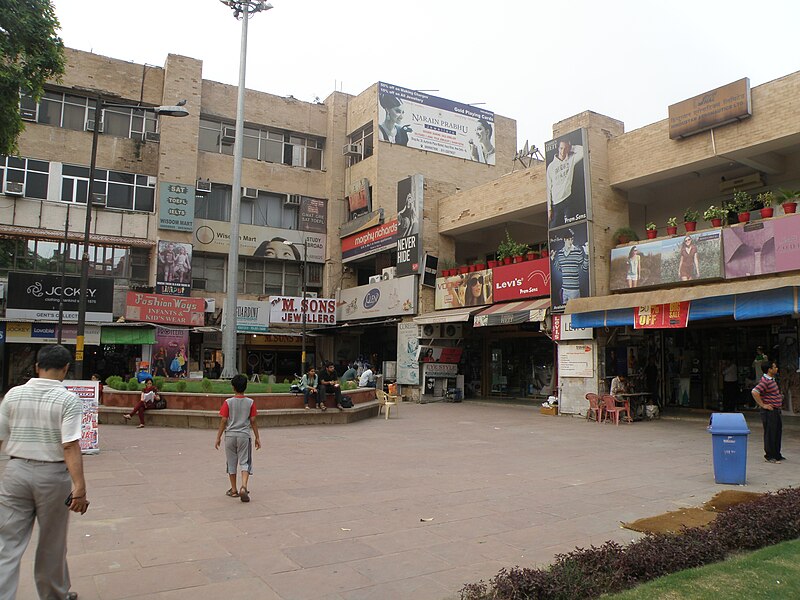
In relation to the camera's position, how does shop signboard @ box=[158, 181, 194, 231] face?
facing the viewer

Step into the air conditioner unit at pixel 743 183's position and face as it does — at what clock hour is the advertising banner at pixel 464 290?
The advertising banner is roughly at 2 o'clock from the air conditioner unit.

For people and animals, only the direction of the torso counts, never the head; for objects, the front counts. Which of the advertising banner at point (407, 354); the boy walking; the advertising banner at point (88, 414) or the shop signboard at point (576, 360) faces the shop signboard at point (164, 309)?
the boy walking

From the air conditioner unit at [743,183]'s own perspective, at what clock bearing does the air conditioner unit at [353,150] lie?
the air conditioner unit at [353,150] is roughly at 2 o'clock from the air conditioner unit at [743,183].

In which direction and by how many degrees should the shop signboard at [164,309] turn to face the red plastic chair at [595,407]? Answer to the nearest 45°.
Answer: approximately 45° to its left

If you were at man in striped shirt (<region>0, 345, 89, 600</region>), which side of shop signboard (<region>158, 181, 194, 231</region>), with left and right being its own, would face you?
front

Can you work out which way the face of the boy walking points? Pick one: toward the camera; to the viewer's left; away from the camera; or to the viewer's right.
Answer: away from the camera

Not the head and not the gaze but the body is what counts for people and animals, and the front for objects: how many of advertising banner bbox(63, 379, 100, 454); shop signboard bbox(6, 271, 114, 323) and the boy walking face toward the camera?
2

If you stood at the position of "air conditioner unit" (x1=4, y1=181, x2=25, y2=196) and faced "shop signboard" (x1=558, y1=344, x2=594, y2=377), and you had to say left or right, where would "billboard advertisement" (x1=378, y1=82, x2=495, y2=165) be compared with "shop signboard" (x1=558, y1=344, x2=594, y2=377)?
left

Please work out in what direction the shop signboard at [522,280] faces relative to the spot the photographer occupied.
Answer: facing the viewer and to the left of the viewer

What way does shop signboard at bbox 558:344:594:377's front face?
toward the camera

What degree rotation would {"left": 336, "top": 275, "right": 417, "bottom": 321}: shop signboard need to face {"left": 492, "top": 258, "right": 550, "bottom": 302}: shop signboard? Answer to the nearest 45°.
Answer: approximately 90° to its left

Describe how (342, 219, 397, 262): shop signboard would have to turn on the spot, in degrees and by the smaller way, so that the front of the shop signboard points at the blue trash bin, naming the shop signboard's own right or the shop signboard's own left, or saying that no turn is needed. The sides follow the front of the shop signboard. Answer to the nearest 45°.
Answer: approximately 45° to the shop signboard's own left

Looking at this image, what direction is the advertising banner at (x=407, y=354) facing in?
toward the camera

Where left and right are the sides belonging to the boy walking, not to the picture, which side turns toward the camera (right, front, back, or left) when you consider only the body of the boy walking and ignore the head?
back

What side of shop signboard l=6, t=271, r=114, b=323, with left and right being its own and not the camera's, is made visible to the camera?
front

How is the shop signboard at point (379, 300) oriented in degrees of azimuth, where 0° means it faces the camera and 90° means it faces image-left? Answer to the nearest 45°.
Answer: approximately 45°
